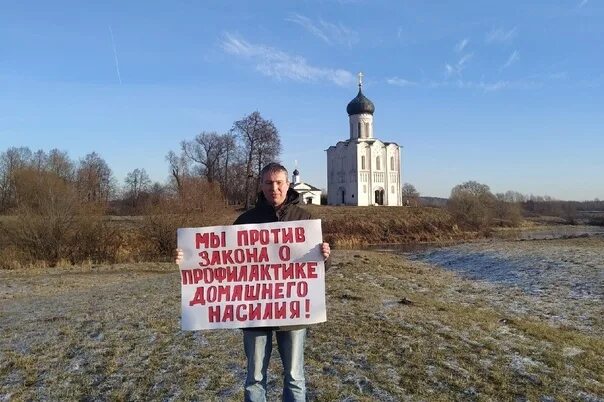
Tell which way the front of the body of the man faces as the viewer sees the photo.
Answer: toward the camera
